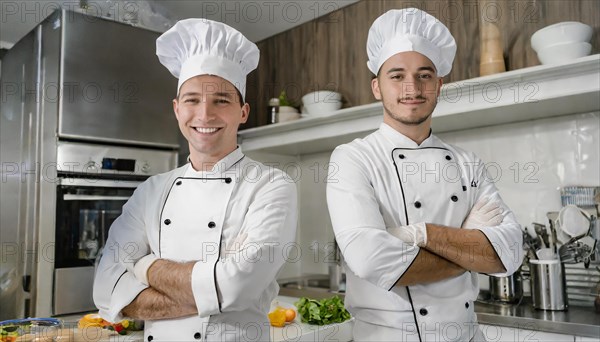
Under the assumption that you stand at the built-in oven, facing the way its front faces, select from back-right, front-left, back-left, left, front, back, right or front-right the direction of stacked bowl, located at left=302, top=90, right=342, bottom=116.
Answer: front-left

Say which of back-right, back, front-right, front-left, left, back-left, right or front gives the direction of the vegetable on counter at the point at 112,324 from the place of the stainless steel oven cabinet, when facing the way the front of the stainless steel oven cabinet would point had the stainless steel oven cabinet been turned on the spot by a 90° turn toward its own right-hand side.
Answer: front-left

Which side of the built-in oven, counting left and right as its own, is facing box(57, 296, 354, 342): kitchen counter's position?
front

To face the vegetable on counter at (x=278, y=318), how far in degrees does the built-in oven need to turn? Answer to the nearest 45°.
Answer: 0° — it already faces it

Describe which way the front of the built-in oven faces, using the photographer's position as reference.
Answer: facing the viewer and to the right of the viewer

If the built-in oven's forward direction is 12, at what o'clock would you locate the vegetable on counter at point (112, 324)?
The vegetable on counter is roughly at 1 o'clock from the built-in oven.

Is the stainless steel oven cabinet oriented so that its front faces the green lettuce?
yes

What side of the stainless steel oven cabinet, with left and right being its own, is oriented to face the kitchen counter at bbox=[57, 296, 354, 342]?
front
